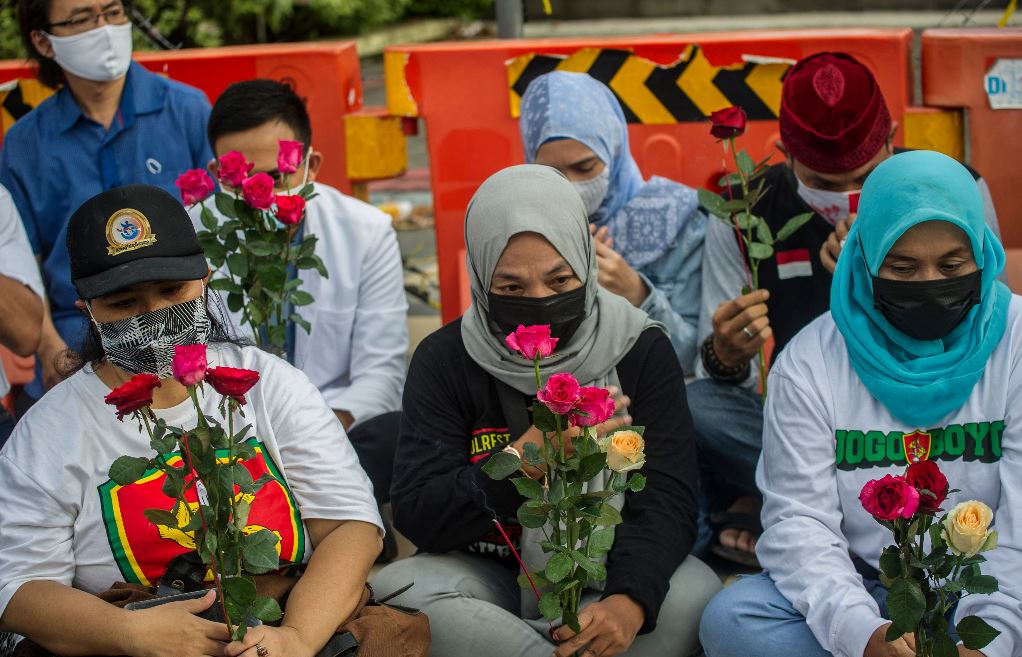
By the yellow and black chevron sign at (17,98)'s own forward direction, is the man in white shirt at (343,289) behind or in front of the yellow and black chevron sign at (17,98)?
in front

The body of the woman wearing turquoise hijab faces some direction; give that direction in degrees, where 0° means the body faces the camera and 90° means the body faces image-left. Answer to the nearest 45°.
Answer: approximately 0°

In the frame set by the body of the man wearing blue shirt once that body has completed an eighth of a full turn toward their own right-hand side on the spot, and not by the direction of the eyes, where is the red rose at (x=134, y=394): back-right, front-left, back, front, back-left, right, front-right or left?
front-left

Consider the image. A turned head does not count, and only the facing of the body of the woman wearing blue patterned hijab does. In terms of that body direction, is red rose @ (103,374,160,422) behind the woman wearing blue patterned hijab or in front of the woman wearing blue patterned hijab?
in front

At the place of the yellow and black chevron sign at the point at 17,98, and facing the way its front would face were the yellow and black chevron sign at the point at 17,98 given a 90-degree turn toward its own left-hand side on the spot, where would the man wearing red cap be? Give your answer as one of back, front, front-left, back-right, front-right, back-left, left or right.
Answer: front-right

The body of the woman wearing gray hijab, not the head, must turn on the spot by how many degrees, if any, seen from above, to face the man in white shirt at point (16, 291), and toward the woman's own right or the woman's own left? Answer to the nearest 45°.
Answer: approximately 135° to the woman's own right

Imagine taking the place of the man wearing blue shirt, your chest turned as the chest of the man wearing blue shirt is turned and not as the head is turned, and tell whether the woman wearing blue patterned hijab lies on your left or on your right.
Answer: on your left

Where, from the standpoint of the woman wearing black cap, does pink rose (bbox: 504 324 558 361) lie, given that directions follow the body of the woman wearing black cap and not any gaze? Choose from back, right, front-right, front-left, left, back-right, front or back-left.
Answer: front-left

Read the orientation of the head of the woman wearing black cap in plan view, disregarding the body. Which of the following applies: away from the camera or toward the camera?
toward the camera

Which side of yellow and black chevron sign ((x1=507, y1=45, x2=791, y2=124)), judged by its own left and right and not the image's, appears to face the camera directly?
front

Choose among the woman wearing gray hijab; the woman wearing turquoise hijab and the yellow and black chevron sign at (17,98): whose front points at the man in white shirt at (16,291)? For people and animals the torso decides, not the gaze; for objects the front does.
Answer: the yellow and black chevron sign

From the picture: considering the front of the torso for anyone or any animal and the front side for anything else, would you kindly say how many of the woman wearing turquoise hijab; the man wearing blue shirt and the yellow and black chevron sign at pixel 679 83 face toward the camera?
3

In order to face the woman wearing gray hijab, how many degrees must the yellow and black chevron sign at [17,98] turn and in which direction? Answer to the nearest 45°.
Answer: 0° — it already faces them

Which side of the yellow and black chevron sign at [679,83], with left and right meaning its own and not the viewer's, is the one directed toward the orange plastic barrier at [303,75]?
right

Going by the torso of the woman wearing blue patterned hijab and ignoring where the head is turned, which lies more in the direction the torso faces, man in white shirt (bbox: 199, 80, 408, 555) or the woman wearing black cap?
the woman wearing black cap

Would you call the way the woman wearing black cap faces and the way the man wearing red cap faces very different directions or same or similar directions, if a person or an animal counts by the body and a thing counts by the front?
same or similar directions

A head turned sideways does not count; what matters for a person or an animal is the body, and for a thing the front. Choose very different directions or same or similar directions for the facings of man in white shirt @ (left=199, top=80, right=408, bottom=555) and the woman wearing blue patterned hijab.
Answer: same or similar directions

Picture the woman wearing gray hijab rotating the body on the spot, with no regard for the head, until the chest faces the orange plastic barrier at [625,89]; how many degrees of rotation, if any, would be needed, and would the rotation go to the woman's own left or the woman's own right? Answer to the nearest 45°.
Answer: approximately 180°

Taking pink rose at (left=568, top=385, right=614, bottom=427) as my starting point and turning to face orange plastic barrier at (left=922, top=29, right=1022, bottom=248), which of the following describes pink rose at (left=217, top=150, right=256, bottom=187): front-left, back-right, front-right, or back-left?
front-left

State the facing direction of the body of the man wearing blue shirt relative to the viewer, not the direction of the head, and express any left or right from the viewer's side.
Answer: facing the viewer
